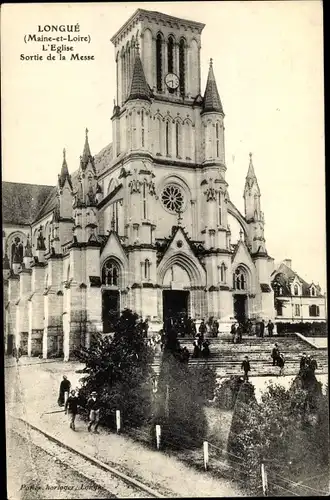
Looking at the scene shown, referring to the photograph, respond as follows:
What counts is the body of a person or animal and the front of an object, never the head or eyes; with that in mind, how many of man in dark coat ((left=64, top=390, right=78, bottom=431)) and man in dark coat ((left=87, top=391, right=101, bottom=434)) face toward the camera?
2

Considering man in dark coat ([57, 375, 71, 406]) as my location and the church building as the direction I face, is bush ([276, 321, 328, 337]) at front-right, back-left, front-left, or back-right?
front-right

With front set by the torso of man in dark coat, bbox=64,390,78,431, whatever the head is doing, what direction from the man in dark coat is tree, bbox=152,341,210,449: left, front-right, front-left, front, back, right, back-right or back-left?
left

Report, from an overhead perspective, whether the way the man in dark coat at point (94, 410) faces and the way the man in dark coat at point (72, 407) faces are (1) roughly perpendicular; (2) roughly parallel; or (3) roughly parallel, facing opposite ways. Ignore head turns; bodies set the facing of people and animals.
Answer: roughly parallel

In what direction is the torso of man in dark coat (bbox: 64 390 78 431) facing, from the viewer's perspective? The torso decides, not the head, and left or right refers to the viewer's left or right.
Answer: facing the viewer

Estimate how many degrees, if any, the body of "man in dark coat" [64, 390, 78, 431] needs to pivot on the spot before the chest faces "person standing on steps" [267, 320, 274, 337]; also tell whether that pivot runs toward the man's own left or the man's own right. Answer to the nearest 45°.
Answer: approximately 135° to the man's own left

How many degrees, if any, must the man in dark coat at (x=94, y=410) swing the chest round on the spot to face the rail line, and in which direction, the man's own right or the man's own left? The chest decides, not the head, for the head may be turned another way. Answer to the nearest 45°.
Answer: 0° — they already face it

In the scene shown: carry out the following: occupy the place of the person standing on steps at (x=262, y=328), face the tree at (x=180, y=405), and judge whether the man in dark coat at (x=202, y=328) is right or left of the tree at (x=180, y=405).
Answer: right
